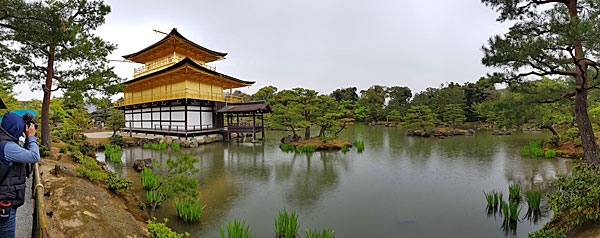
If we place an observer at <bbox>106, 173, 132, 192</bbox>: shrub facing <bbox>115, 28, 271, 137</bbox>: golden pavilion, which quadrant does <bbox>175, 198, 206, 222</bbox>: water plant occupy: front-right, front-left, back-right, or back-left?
back-right

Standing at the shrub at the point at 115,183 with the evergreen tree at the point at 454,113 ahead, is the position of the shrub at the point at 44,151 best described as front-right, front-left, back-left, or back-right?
back-left
